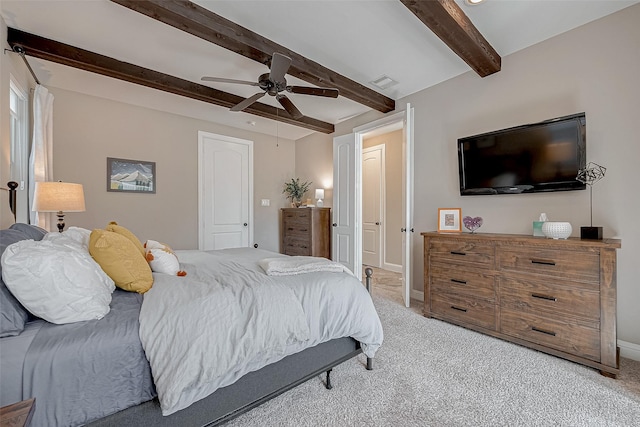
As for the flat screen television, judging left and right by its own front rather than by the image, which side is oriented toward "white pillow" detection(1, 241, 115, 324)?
front

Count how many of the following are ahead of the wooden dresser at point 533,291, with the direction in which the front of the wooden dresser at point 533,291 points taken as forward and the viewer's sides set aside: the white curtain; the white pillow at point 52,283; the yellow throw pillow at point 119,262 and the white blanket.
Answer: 4

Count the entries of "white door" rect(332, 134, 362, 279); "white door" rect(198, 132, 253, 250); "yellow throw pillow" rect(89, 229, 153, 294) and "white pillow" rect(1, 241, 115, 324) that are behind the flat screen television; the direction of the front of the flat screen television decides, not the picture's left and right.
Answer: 0

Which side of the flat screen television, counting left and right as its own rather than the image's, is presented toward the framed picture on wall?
front

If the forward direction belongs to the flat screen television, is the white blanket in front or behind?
in front

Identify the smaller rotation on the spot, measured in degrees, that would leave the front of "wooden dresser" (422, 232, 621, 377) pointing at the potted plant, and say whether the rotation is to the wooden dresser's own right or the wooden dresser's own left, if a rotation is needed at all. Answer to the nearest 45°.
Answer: approximately 45° to the wooden dresser's own right

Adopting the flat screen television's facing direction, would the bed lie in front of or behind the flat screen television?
in front

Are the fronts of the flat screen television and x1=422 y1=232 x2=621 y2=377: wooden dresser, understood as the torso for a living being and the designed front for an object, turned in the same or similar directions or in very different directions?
same or similar directions

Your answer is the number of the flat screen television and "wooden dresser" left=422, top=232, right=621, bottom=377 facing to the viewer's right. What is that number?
0

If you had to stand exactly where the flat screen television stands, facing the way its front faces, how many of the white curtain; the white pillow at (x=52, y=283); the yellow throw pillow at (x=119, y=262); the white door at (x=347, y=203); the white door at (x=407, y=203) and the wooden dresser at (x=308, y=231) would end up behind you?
0

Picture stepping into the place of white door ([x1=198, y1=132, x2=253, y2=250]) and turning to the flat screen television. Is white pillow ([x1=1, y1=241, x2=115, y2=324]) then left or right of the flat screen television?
right

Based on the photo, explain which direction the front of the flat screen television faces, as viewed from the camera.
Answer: facing the viewer and to the left of the viewer

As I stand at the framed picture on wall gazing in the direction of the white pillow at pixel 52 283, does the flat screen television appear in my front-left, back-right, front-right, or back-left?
front-left

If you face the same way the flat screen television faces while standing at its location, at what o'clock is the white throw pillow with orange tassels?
The white throw pillow with orange tassels is roughly at 12 o'clock from the flat screen television.

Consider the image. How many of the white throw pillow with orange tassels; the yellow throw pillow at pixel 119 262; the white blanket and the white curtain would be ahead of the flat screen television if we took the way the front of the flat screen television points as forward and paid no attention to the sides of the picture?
4

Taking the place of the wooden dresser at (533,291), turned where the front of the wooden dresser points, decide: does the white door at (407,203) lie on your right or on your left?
on your right

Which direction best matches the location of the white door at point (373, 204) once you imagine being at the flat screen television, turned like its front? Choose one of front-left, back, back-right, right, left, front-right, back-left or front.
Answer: right

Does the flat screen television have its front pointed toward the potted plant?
no
